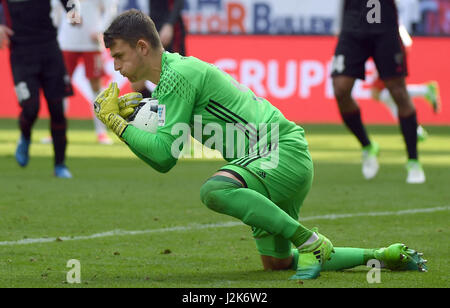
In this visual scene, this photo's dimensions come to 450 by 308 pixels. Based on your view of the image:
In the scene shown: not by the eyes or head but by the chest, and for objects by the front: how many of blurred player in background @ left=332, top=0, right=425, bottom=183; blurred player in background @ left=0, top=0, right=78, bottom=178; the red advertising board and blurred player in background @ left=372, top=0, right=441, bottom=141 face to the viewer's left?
1

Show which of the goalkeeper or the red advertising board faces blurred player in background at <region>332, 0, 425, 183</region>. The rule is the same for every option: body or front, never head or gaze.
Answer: the red advertising board

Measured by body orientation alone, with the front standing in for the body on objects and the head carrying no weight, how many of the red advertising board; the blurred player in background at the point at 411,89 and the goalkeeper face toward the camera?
1

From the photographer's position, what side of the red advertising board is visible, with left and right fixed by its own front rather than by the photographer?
front

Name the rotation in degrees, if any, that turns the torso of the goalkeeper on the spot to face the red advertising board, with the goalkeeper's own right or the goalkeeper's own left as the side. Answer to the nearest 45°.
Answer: approximately 90° to the goalkeeper's own right

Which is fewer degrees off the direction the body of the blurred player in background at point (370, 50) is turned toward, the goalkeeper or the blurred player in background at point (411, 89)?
the goalkeeper

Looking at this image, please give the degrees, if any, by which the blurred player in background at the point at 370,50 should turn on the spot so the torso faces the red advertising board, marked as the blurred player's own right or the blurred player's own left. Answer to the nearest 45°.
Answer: approximately 180°

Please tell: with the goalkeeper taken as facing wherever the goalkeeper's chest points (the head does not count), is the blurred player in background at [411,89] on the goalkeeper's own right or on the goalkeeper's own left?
on the goalkeeper's own right

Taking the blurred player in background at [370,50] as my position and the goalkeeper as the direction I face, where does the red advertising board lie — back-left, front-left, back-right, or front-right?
back-right

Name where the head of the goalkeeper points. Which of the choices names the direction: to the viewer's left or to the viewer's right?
to the viewer's left

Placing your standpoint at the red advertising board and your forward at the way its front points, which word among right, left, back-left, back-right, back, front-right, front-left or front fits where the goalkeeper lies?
front

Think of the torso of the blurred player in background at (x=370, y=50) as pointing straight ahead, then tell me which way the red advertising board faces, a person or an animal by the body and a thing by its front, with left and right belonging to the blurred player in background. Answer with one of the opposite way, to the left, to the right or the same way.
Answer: the same way
